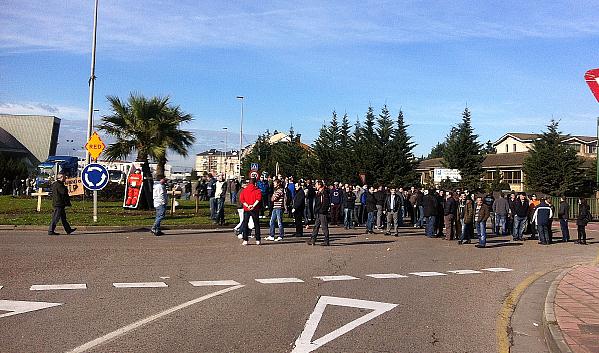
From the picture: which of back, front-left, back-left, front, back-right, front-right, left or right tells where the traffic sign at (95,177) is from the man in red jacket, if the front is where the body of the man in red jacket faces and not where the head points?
front-left

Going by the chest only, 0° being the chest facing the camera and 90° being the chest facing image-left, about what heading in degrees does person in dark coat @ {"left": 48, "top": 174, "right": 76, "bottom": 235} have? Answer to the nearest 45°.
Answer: approximately 270°

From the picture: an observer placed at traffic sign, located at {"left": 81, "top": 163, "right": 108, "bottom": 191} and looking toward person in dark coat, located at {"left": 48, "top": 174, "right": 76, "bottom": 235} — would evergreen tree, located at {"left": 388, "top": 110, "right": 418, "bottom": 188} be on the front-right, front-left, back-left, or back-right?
back-left

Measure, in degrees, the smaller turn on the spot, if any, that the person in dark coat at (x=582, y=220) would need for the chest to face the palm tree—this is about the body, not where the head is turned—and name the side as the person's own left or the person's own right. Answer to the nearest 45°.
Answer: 0° — they already face it

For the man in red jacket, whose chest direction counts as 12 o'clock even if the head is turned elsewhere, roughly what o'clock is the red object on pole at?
The red object on pole is roughly at 5 o'clock from the man in red jacket.

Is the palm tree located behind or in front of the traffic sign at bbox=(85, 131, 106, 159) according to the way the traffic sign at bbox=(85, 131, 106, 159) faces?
behind
